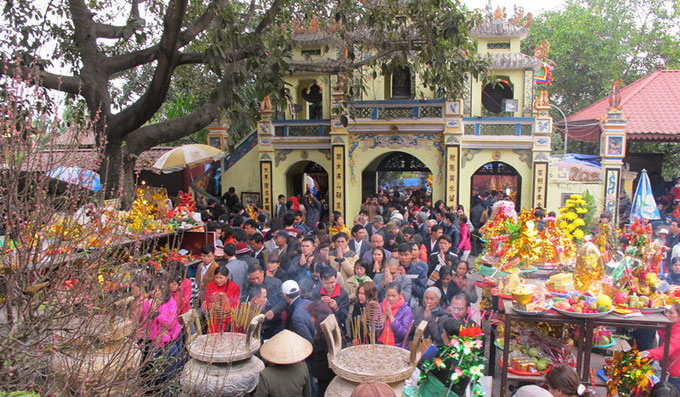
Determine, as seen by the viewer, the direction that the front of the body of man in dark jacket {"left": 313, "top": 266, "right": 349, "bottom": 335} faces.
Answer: toward the camera

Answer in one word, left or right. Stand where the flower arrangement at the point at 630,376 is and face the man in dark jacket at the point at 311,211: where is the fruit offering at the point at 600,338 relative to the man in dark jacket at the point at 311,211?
right

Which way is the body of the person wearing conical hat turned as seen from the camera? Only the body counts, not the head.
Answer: away from the camera

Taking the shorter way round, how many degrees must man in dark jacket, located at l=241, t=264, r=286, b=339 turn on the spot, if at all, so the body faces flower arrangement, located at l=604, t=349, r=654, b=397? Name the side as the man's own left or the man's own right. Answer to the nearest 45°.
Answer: approximately 90° to the man's own left

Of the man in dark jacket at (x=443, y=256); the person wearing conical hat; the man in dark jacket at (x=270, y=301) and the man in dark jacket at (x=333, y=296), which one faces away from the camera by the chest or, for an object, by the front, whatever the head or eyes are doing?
the person wearing conical hat

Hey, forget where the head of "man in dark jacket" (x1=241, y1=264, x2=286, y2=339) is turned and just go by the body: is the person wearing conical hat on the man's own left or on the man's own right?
on the man's own left

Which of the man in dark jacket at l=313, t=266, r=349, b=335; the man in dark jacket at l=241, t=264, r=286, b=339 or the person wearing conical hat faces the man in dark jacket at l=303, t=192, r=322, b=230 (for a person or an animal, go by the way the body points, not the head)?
the person wearing conical hat

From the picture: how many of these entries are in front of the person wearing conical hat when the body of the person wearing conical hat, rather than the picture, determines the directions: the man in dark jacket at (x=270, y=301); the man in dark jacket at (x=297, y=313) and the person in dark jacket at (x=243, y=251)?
3

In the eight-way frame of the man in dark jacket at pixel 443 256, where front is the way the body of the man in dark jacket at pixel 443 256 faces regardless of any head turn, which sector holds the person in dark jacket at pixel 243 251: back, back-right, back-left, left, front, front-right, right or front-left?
front-right

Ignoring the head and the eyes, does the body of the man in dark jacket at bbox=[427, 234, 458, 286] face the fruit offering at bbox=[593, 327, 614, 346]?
no

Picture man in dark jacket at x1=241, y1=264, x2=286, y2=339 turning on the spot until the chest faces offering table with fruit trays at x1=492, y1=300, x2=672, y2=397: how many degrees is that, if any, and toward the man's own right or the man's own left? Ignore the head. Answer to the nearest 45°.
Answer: approximately 90° to the man's own left

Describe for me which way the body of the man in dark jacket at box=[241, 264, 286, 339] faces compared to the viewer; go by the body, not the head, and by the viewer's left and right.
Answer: facing the viewer and to the left of the viewer

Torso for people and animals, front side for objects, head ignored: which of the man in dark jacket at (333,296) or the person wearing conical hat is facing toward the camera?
the man in dark jacket

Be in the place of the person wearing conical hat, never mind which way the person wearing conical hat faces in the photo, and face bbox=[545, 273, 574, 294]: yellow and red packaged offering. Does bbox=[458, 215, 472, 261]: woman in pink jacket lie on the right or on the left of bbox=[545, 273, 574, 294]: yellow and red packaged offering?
left
